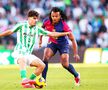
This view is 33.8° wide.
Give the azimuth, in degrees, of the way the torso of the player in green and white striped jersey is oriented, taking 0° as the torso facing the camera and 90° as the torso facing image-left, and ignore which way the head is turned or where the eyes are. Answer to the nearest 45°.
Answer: approximately 315°

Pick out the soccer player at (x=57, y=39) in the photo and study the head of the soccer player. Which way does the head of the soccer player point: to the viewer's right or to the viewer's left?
to the viewer's left

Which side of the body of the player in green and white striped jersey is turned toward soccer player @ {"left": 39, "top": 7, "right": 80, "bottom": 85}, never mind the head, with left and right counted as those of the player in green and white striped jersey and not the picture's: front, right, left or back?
left
